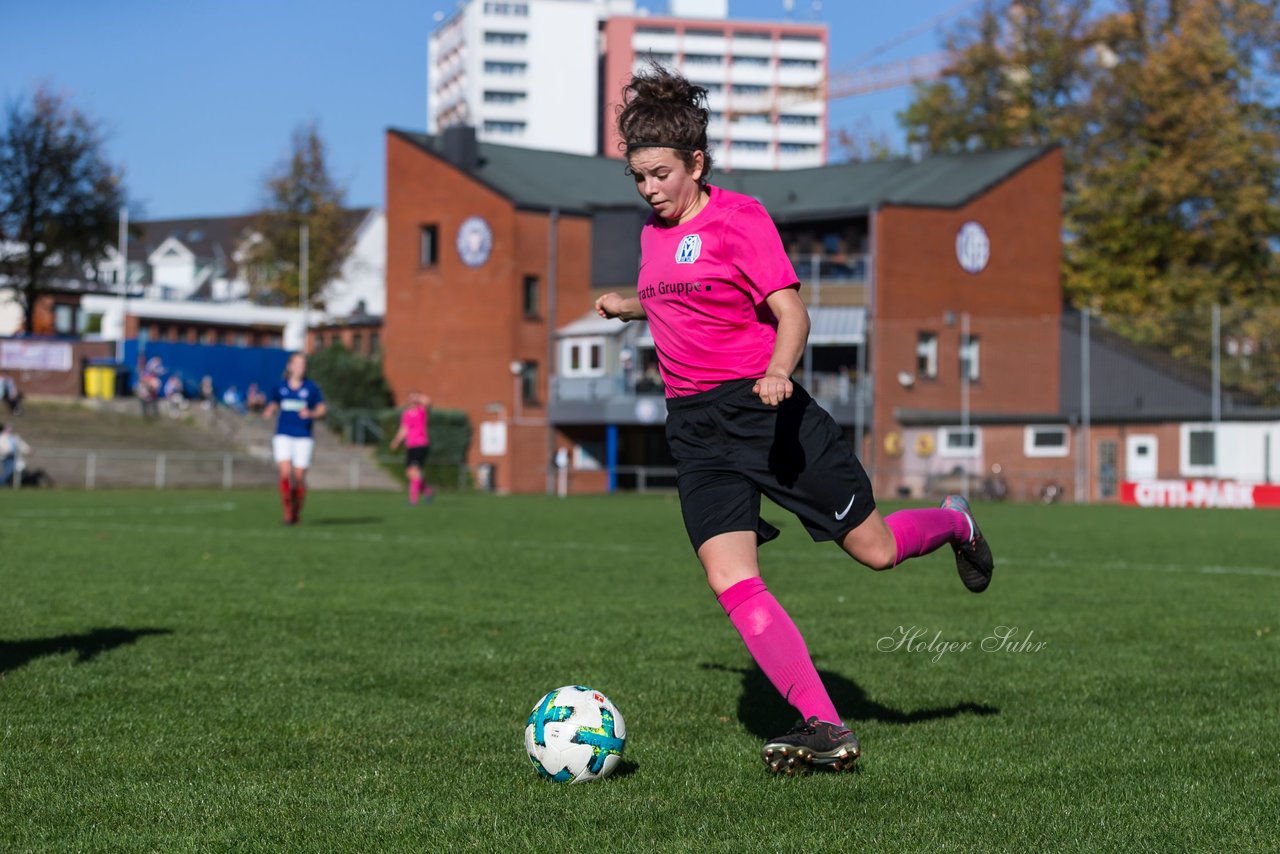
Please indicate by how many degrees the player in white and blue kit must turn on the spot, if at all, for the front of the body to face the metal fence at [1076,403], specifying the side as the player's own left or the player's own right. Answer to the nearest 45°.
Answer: approximately 135° to the player's own left

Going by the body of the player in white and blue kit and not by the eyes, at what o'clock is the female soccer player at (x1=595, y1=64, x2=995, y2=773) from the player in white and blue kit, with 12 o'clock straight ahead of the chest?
The female soccer player is roughly at 12 o'clock from the player in white and blue kit.

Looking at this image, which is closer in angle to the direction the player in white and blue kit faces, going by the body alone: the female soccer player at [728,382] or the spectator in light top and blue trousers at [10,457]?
the female soccer player

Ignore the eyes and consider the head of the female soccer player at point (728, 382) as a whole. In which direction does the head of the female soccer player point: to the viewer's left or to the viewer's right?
to the viewer's left

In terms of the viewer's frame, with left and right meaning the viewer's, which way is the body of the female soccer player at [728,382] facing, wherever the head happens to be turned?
facing the viewer and to the left of the viewer

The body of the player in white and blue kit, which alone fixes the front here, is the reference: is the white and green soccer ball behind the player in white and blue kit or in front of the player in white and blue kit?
in front

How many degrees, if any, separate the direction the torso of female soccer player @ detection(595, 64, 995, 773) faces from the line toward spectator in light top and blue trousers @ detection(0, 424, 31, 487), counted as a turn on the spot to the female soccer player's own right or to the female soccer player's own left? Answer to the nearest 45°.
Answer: approximately 90° to the female soccer player's own right

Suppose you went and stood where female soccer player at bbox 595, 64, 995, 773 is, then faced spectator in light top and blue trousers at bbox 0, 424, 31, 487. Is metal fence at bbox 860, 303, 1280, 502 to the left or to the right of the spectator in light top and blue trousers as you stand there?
right

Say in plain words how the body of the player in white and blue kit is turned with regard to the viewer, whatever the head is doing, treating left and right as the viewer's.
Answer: facing the viewer

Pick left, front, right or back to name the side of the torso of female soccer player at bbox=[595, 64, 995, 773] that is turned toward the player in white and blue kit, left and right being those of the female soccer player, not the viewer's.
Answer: right

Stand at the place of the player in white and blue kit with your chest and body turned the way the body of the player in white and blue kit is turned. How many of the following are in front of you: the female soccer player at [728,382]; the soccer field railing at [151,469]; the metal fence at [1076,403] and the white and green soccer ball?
2
